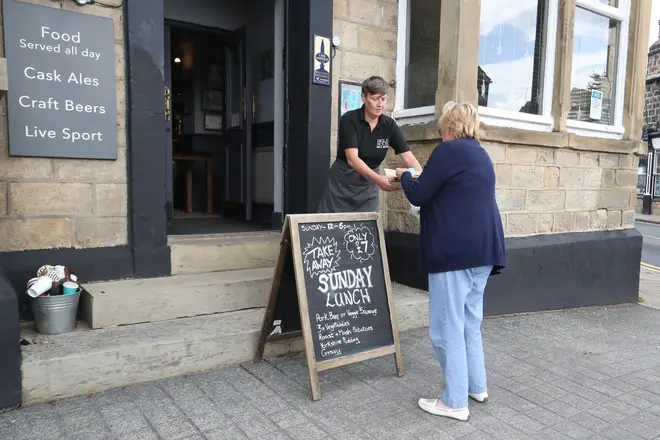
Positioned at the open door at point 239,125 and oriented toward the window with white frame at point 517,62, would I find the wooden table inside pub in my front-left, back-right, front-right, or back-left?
back-left

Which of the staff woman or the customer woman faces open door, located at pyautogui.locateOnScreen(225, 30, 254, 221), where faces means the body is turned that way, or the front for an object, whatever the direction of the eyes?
the customer woman

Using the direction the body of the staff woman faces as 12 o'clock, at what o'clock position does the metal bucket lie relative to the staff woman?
The metal bucket is roughly at 4 o'clock from the staff woman.

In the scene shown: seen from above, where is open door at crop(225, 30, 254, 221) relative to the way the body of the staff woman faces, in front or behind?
behind

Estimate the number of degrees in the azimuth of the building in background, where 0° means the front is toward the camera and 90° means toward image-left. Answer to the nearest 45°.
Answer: approximately 45°

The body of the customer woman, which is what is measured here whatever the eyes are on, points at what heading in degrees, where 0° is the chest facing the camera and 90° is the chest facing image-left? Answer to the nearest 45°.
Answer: approximately 135°

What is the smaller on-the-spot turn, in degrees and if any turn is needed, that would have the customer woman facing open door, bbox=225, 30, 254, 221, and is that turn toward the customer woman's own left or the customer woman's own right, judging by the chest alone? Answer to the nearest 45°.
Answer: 0° — they already face it

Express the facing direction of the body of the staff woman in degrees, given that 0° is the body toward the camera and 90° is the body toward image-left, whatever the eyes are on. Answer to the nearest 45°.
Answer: approximately 315°

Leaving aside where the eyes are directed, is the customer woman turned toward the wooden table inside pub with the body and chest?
yes

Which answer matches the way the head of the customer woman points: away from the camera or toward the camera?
away from the camera

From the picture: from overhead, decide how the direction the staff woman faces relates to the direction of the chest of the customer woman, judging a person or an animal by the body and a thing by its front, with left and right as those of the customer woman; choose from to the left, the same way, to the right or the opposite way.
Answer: the opposite way

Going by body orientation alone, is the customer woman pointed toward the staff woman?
yes

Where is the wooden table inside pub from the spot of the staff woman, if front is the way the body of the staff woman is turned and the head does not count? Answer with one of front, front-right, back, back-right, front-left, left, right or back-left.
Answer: back

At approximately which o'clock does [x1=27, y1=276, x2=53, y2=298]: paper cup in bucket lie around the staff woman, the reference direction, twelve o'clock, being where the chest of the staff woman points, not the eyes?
The paper cup in bucket is roughly at 4 o'clock from the staff woman.
